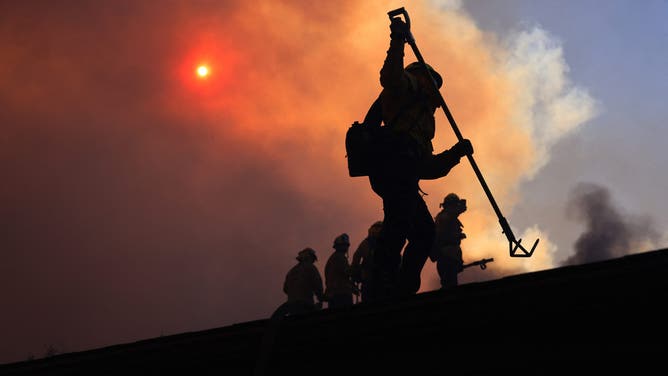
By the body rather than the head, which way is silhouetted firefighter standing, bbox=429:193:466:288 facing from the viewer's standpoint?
to the viewer's right

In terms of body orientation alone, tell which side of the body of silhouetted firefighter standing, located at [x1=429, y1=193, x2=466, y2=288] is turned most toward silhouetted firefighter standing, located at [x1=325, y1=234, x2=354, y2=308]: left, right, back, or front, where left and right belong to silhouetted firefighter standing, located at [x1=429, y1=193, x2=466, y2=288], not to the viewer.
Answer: back

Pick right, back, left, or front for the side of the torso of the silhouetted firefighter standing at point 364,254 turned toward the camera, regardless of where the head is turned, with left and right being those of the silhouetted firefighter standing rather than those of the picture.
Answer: right

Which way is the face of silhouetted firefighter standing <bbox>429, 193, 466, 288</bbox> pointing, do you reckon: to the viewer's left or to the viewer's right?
to the viewer's right

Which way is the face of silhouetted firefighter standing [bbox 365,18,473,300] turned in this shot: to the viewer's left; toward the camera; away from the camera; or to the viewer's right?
to the viewer's right

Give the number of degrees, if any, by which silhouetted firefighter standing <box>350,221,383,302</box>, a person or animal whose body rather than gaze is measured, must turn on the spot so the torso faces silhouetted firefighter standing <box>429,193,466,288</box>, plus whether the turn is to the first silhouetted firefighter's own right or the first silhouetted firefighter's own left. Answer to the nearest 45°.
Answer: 0° — they already face them

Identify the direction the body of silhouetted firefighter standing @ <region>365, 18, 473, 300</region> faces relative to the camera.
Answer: to the viewer's right

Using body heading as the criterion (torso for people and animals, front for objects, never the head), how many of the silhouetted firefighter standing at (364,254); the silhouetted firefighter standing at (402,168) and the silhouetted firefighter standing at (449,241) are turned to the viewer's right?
3

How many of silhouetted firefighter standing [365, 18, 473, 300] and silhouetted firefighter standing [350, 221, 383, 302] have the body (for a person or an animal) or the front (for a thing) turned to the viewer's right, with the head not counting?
2
